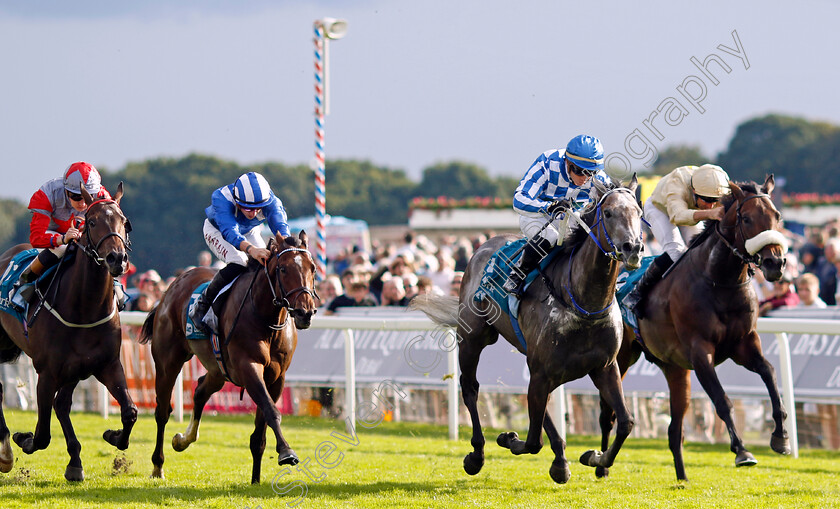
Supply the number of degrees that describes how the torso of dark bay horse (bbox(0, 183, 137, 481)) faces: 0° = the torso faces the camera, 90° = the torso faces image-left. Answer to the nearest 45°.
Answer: approximately 315°

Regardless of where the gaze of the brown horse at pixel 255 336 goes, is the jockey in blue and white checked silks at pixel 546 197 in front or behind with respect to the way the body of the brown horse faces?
in front

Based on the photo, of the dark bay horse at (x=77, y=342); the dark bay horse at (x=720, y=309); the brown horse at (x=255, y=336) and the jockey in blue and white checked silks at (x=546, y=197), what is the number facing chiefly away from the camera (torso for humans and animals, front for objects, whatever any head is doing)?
0

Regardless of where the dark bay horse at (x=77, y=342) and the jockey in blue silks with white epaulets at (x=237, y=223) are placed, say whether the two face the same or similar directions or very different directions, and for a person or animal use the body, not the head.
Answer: same or similar directions

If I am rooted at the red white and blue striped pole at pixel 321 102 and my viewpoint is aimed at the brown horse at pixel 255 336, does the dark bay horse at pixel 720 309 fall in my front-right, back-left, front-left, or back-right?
front-left

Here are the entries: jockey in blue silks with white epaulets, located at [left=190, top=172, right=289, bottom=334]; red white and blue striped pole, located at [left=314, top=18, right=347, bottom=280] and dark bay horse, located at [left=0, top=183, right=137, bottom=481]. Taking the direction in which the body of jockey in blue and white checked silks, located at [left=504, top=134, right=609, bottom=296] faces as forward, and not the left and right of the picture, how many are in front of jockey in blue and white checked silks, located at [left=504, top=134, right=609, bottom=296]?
0

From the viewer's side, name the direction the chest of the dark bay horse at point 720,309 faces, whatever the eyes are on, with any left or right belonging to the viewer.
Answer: facing the viewer and to the right of the viewer

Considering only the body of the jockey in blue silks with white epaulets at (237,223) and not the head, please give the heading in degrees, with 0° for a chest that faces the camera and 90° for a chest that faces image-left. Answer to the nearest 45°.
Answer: approximately 315°

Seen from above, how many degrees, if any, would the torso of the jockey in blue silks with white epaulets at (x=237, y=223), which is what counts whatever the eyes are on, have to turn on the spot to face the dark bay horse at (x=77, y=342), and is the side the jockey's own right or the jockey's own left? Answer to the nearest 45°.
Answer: approximately 135° to the jockey's own right

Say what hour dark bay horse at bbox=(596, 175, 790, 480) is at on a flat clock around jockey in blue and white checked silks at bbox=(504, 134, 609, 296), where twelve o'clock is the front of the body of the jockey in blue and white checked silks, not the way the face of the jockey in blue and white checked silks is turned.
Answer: The dark bay horse is roughly at 10 o'clock from the jockey in blue and white checked silks.

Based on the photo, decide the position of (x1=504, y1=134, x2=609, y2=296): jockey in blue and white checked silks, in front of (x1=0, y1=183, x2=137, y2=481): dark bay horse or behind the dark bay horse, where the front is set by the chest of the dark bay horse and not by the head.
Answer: in front

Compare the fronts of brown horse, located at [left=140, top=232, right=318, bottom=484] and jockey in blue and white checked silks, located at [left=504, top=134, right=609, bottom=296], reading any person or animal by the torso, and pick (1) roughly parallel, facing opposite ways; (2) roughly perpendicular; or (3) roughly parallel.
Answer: roughly parallel

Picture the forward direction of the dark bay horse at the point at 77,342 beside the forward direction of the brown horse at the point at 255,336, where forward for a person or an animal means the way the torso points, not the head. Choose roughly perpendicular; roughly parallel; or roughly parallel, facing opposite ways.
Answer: roughly parallel

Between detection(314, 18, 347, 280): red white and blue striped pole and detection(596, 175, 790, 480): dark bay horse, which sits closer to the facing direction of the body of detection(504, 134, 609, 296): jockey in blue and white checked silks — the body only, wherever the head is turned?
the dark bay horse

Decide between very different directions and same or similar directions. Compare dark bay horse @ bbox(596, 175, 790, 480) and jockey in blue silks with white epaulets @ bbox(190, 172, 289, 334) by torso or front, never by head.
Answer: same or similar directions

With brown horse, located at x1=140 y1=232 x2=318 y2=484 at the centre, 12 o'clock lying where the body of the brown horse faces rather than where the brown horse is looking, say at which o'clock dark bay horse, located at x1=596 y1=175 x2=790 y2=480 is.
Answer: The dark bay horse is roughly at 11 o'clock from the brown horse.

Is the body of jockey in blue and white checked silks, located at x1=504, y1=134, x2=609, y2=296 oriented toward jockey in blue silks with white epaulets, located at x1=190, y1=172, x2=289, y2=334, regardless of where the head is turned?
no
